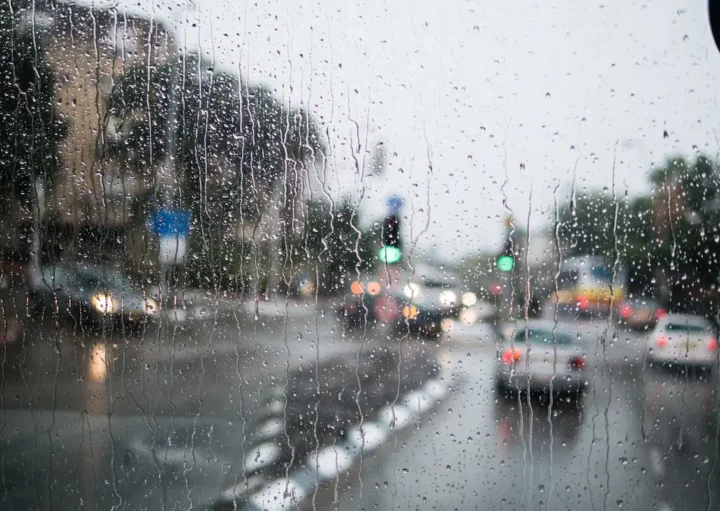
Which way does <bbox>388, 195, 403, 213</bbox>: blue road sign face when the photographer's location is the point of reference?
facing the viewer

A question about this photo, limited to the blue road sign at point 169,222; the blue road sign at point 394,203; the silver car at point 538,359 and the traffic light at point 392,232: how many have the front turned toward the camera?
3

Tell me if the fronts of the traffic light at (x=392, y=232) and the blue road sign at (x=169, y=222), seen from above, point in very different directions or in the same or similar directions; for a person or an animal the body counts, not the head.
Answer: same or similar directions

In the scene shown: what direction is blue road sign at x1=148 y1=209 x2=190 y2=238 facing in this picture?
toward the camera

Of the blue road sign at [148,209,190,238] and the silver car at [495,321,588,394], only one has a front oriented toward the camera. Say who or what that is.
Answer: the blue road sign

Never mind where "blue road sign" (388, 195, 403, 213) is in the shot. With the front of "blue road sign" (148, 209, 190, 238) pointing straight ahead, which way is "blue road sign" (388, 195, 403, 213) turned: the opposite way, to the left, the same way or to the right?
the same way

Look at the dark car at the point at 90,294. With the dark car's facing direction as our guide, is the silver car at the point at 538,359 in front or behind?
in front

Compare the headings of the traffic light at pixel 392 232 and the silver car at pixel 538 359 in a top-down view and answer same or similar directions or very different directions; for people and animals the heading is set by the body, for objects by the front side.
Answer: very different directions

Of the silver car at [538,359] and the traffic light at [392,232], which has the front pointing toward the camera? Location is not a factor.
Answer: the traffic light

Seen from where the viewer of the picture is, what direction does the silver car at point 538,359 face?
facing away from the viewer

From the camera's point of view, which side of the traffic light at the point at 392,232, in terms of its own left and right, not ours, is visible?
front

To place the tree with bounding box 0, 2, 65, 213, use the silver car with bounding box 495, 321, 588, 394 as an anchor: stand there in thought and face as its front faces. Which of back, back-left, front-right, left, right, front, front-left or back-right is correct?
left

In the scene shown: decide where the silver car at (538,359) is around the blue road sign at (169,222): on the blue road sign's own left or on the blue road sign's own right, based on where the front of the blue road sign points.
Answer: on the blue road sign's own left

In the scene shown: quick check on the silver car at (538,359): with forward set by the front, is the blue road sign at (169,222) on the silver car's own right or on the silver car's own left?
on the silver car's own left
